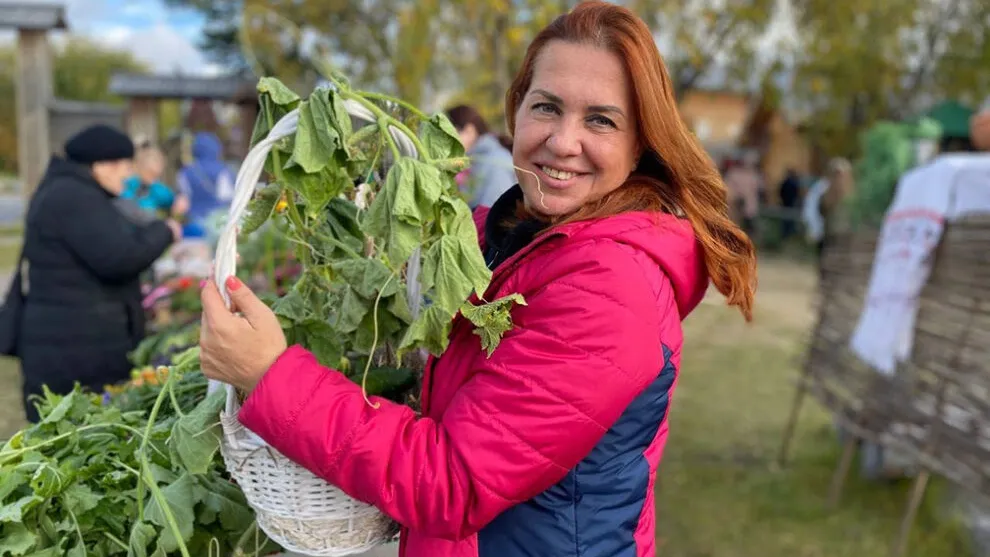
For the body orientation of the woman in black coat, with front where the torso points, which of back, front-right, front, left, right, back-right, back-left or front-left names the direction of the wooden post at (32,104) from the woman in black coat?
left

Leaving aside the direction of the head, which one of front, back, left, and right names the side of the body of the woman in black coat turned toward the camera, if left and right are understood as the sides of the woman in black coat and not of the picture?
right

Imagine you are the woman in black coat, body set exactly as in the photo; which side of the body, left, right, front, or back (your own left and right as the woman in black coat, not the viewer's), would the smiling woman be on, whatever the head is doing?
right

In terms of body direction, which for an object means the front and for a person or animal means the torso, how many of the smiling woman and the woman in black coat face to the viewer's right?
1

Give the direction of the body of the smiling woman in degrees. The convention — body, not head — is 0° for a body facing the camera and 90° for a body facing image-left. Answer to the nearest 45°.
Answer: approximately 90°

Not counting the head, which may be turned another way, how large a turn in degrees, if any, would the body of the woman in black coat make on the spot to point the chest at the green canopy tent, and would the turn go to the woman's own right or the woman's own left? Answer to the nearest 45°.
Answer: approximately 45° to the woman's own left

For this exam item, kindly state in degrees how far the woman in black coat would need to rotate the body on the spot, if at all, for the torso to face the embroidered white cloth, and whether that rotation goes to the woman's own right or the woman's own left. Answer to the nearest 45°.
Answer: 0° — they already face it

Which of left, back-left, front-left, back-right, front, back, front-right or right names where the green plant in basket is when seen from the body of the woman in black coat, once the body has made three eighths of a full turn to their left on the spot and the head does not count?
back-left
